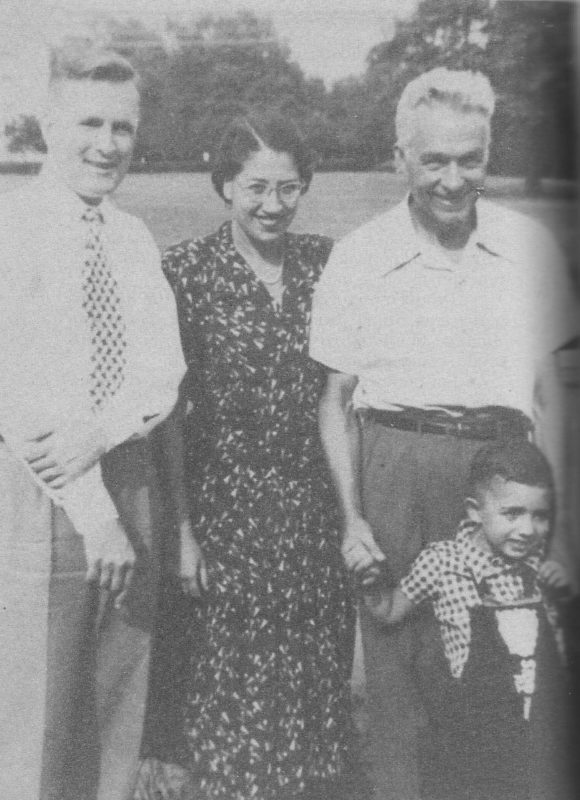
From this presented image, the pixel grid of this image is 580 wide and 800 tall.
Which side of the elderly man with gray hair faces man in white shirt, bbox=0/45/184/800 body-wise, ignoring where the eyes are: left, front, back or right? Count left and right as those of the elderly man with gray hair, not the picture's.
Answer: right

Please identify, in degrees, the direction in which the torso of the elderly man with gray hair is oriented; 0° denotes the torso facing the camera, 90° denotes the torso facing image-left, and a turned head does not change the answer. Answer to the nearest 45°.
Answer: approximately 0°
